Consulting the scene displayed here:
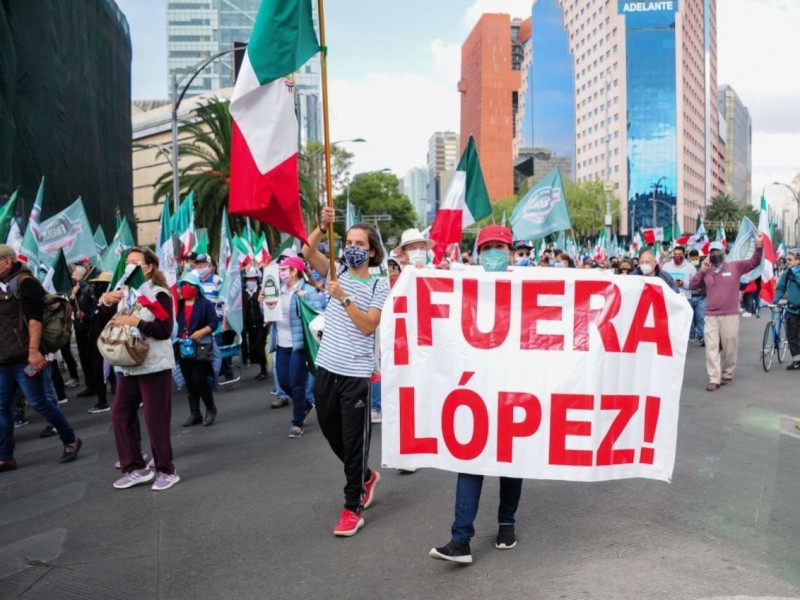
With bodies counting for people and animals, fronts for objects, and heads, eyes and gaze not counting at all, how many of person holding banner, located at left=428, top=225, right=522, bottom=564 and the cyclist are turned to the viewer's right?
0

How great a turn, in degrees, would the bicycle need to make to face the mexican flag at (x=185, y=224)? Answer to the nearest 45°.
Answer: approximately 45° to its right

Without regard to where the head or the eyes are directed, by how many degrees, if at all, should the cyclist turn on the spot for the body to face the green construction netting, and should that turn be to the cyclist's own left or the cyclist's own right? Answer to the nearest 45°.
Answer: approximately 45° to the cyclist's own right

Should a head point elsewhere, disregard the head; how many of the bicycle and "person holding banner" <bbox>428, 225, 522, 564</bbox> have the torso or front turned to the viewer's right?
0

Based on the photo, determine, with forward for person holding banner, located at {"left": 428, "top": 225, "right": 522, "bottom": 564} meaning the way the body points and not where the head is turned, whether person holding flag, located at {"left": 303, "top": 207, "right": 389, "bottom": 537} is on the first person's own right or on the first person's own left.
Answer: on the first person's own right

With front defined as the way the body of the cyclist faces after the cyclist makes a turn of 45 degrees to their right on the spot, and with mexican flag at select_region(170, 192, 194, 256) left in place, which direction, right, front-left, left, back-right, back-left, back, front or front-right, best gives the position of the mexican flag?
front

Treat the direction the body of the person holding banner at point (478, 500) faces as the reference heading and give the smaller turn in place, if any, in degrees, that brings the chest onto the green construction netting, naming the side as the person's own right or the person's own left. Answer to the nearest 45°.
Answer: approximately 135° to the person's own right

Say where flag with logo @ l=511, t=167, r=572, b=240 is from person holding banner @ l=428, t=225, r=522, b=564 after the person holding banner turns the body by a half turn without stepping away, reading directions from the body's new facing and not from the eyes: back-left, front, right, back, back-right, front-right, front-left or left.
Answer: front

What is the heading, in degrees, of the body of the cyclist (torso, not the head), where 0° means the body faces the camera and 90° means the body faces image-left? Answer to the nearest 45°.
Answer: approximately 45°

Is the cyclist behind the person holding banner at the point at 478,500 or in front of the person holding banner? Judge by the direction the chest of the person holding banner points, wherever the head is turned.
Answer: behind

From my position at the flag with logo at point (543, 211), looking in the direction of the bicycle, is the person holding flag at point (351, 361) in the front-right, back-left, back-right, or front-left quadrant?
back-right

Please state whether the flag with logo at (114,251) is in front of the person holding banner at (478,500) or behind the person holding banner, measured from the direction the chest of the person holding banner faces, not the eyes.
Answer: behind
